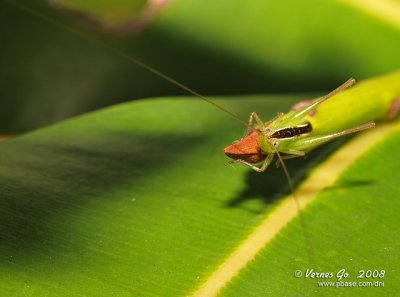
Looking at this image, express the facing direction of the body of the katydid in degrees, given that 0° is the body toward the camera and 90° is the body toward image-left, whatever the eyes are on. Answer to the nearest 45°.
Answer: approximately 90°
